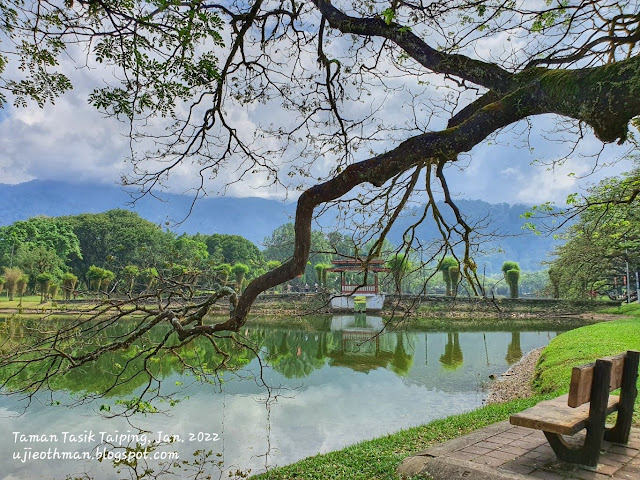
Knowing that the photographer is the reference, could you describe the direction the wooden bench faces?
facing away from the viewer and to the left of the viewer

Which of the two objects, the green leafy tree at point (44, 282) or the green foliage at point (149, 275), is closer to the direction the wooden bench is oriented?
the green leafy tree

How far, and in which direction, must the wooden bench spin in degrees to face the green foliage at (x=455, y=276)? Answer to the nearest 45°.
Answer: approximately 45° to its right

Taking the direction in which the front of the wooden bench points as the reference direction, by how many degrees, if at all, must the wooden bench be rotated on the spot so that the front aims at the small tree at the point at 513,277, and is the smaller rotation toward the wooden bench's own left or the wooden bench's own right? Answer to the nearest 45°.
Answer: approximately 45° to the wooden bench's own right
